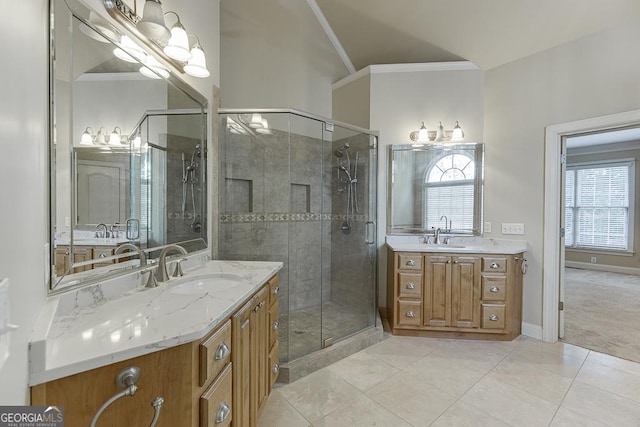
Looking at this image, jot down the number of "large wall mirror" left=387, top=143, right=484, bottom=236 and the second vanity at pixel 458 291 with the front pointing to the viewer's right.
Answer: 0

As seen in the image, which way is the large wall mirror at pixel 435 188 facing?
toward the camera

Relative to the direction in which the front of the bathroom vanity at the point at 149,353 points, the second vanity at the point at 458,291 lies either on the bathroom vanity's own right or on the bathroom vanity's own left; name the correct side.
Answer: on the bathroom vanity's own left

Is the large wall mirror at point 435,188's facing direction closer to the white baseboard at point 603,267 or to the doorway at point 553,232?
the doorway

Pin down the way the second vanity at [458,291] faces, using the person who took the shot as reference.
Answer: facing the viewer

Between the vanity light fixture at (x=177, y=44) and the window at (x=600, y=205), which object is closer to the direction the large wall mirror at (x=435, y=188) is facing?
the vanity light fixture

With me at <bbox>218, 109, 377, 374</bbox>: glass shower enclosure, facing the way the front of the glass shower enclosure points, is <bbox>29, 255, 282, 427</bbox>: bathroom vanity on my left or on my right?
on my right

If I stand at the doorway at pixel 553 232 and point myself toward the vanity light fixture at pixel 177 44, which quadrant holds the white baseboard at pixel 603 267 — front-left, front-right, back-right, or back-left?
back-right

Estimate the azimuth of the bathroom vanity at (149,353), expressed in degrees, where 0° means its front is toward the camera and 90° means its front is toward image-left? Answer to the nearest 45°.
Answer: approximately 315°

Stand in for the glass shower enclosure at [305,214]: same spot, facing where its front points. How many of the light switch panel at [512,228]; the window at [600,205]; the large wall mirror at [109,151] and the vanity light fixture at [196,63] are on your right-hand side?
2

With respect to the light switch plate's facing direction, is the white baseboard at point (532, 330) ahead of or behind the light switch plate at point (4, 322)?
ahead

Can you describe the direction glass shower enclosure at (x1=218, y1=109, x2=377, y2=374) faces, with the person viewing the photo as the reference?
facing the viewer and to the right of the viewer

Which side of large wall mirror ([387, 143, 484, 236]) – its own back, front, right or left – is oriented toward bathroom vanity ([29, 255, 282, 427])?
front
